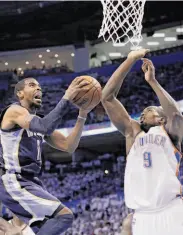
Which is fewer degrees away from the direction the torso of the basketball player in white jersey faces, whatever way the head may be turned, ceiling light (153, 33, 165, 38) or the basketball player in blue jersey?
the basketball player in blue jersey

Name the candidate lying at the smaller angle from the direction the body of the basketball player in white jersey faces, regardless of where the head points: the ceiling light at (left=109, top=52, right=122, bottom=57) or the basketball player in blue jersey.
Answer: the basketball player in blue jersey

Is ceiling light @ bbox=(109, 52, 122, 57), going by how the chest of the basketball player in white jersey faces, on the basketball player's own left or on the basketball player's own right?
on the basketball player's own right
